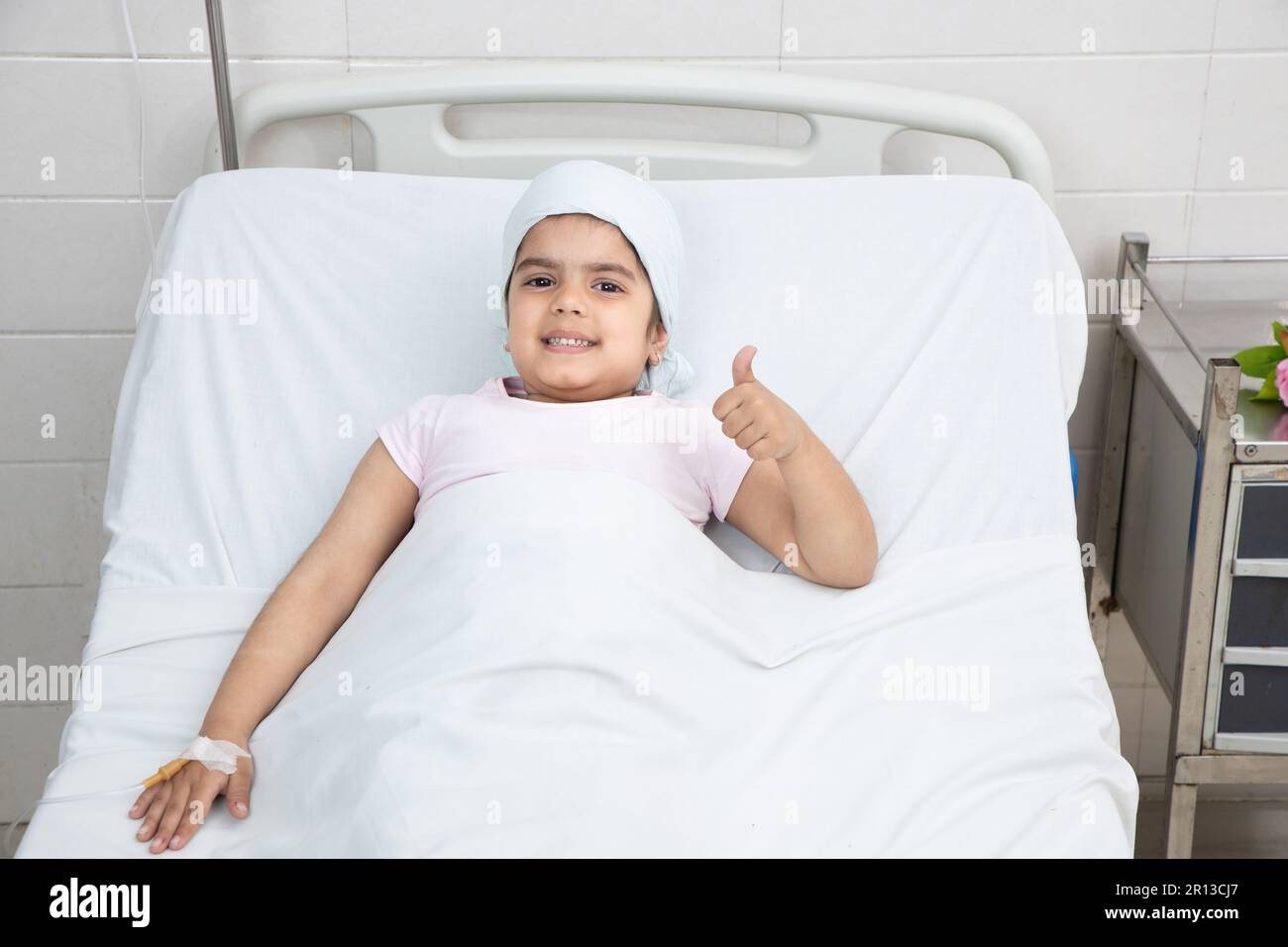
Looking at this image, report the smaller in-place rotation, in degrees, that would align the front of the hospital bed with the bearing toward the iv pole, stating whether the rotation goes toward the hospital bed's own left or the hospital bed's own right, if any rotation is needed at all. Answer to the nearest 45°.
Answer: approximately 135° to the hospital bed's own right

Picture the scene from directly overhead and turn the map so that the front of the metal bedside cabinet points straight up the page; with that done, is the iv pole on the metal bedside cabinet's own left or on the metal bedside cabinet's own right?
on the metal bedside cabinet's own right

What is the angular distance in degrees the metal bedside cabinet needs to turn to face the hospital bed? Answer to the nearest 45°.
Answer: approximately 45° to its right

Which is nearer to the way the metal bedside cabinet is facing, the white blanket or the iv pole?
the white blanket

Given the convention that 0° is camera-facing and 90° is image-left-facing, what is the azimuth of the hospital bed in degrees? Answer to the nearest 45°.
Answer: approximately 0°

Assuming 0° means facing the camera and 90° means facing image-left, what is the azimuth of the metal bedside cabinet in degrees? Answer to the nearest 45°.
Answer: approximately 0°

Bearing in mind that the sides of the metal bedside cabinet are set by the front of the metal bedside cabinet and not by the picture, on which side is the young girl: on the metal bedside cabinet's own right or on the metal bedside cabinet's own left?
on the metal bedside cabinet's own right

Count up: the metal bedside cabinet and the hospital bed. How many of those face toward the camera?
2
